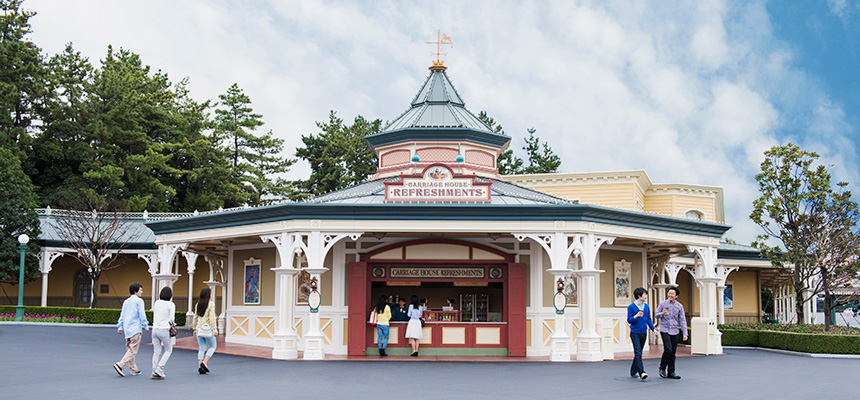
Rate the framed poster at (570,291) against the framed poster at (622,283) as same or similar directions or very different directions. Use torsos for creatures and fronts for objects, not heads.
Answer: same or similar directions

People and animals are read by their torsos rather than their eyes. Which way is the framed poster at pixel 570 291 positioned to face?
toward the camera

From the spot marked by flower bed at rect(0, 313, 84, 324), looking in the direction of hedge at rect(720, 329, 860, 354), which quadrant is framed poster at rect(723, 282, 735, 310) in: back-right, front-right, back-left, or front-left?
front-left

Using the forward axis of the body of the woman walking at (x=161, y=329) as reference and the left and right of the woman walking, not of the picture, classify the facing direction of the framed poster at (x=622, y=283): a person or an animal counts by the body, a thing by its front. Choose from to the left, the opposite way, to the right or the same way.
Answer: the opposite way

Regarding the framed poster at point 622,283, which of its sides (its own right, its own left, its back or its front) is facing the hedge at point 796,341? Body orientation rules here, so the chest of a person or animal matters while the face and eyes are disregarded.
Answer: left

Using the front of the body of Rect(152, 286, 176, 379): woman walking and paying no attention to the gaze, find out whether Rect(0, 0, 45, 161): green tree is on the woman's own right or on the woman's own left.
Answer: on the woman's own left

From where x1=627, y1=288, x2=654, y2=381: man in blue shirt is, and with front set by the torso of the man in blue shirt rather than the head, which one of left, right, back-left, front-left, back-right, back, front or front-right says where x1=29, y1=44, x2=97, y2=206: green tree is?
back

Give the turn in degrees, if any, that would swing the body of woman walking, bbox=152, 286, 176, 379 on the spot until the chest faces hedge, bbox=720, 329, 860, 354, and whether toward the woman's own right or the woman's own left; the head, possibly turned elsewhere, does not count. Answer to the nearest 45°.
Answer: approximately 45° to the woman's own right

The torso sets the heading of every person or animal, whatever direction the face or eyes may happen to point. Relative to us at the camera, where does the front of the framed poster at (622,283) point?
facing the viewer

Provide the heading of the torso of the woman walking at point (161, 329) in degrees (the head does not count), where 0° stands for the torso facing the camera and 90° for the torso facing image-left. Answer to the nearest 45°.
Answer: approximately 225°

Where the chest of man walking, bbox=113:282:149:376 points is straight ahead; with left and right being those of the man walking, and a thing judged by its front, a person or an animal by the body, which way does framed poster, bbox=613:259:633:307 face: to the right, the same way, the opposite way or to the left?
to the right

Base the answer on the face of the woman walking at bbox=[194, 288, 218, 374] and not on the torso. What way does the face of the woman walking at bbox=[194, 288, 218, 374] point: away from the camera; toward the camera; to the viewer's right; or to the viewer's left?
away from the camera

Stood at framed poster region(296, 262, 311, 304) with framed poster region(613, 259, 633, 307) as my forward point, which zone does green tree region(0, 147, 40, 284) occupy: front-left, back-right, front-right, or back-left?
back-left

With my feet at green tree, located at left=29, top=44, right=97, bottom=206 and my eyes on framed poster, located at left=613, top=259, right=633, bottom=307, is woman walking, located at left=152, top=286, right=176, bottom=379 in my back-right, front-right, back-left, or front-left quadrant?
front-right

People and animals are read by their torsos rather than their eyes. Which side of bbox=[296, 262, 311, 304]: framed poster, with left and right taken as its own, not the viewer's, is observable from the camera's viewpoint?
front

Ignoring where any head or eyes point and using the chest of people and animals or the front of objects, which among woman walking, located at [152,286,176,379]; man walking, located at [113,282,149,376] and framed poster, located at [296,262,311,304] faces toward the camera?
the framed poster
